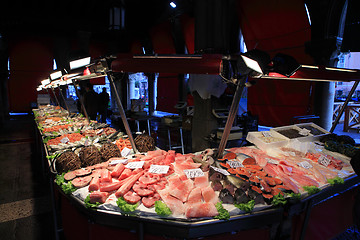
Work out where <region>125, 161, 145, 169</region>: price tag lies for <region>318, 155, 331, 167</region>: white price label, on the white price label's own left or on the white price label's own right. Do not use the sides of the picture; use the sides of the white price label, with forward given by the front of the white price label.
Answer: on the white price label's own right

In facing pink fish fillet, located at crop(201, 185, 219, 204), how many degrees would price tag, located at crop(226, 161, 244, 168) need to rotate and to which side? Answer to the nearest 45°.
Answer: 0° — it already faces it

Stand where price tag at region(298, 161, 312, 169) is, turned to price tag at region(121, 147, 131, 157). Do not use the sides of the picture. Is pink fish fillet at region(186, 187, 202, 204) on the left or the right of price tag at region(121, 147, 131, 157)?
left

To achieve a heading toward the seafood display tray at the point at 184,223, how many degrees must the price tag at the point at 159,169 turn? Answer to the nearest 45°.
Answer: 0° — it already faces it

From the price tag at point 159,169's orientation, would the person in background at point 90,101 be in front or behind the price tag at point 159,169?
behind

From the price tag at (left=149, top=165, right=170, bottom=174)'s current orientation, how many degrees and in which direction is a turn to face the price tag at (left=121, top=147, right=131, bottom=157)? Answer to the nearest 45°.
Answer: approximately 135° to its right

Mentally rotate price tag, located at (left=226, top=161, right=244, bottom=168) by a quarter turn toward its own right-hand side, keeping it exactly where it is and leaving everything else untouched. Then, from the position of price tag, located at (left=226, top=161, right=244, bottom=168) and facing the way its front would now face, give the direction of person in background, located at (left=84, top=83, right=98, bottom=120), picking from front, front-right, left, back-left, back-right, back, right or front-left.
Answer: front-right

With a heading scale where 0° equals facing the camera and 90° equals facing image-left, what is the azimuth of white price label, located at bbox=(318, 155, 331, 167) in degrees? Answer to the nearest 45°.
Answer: approximately 0°

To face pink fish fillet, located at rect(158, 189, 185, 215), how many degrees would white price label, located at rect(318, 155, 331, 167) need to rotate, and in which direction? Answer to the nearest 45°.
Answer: approximately 45° to its right

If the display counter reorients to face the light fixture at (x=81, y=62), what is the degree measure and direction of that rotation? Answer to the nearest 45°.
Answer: approximately 135° to its right
